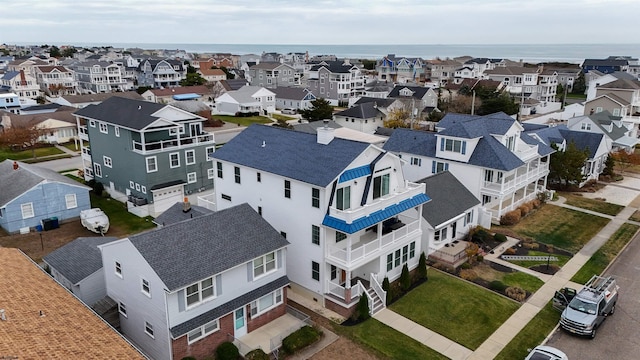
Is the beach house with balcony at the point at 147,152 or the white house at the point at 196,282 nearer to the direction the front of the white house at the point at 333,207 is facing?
the white house

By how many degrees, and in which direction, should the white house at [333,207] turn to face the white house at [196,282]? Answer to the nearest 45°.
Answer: approximately 90° to its right

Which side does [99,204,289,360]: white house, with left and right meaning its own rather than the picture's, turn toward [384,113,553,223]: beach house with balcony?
left

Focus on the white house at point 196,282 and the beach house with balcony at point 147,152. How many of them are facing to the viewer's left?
0

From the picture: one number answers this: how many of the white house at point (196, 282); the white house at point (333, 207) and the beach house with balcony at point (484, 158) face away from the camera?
0

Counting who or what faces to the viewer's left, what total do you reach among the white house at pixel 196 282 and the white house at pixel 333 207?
0

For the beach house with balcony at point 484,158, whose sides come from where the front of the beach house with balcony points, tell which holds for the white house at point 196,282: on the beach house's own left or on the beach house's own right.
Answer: on the beach house's own right

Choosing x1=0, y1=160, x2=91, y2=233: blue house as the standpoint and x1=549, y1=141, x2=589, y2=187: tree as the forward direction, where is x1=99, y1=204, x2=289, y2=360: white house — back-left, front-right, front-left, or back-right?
front-right

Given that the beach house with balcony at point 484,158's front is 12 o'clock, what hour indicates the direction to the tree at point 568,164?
The tree is roughly at 9 o'clock from the beach house with balcony.

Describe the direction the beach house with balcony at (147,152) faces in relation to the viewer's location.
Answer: facing the viewer and to the right of the viewer

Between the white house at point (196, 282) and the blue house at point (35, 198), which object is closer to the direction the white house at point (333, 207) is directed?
the white house
